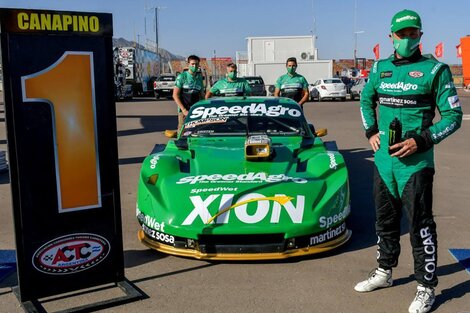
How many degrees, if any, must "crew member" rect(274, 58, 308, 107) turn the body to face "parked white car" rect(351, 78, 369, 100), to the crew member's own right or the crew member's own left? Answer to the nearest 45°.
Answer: approximately 180°

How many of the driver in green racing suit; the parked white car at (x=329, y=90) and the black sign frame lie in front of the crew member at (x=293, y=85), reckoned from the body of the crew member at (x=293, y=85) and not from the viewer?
2

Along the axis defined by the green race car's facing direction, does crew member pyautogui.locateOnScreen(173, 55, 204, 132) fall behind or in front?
behind

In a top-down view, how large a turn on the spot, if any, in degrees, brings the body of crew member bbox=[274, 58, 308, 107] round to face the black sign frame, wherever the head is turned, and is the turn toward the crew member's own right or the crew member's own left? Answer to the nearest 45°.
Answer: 0° — they already face it

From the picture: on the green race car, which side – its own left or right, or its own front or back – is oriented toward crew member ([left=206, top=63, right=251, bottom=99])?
back

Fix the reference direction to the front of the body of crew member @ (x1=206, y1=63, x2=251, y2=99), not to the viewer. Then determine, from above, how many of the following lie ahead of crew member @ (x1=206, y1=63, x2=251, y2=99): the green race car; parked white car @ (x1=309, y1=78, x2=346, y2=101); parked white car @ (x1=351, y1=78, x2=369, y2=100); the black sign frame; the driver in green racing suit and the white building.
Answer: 3

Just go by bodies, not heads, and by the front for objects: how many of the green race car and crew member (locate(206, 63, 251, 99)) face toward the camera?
2

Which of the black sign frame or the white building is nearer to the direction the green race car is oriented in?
the black sign frame

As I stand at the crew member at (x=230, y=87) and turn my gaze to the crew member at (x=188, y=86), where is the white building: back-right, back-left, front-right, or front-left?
back-right
